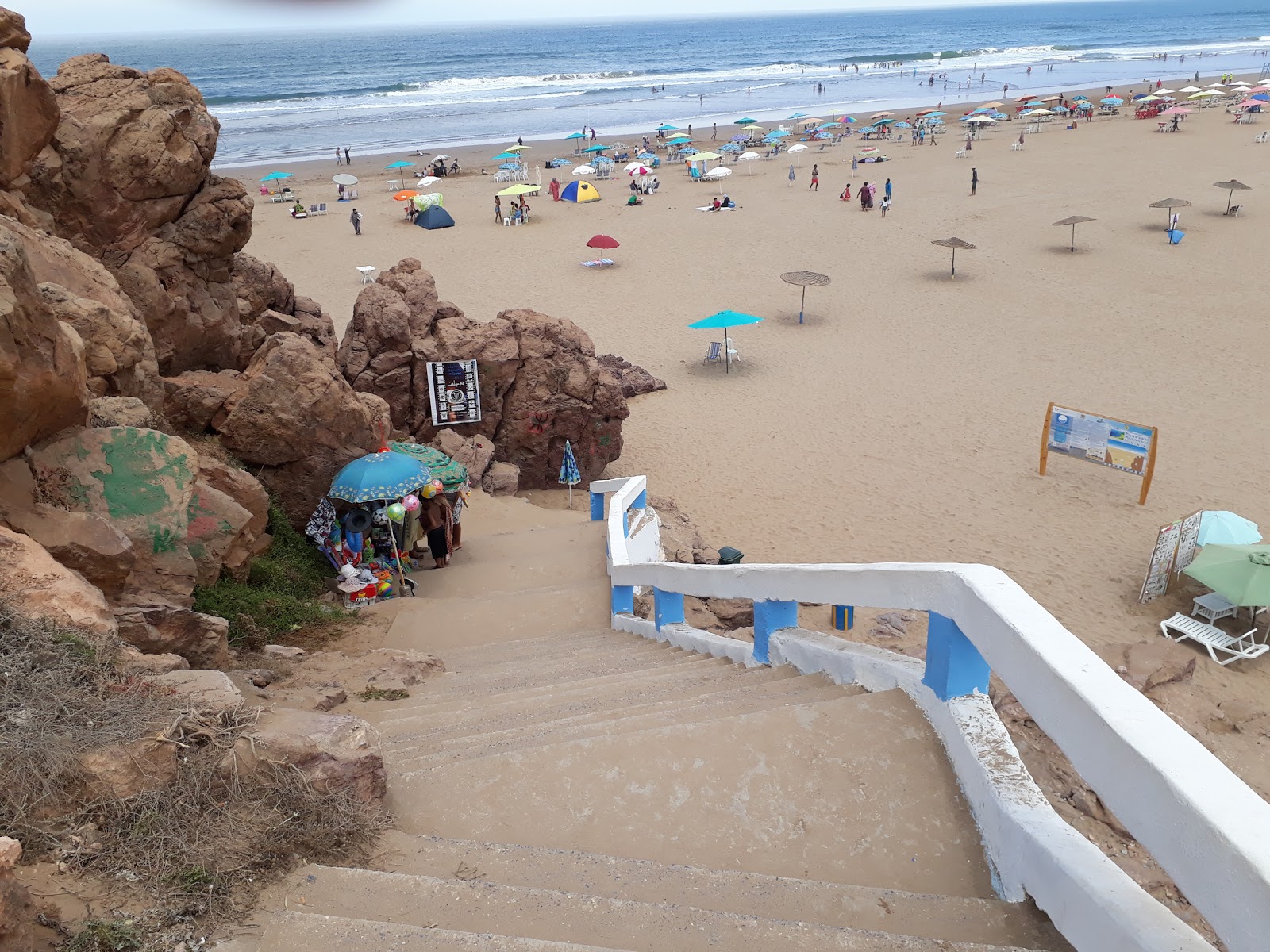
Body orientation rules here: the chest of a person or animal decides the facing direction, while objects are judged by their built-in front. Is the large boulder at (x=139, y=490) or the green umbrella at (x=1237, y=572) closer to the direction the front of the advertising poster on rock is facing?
the large boulder

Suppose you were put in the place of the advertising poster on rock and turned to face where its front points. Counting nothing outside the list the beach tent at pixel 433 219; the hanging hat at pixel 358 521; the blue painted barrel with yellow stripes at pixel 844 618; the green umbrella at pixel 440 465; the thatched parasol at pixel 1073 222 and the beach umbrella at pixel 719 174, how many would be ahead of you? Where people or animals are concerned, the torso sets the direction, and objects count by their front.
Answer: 3

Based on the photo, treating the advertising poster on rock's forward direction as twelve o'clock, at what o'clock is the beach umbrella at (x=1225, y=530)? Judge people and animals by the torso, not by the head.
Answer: The beach umbrella is roughly at 10 o'clock from the advertising poster on rock.

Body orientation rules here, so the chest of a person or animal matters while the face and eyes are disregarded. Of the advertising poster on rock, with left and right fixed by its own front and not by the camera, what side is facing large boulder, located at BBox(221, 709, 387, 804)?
front

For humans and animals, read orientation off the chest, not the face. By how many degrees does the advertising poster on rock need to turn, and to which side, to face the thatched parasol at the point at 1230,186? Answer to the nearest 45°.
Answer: approximately 135° to its left

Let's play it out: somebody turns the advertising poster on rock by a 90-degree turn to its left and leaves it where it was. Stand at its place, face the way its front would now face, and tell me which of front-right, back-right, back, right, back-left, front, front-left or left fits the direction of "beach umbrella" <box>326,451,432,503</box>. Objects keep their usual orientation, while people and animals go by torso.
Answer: right

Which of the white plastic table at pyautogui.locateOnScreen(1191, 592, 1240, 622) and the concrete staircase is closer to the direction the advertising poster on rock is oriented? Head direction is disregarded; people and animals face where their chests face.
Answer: the concrete staircase

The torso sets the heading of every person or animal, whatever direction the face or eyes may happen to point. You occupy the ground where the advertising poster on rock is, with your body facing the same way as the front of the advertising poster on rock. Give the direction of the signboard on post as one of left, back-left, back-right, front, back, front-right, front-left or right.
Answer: left

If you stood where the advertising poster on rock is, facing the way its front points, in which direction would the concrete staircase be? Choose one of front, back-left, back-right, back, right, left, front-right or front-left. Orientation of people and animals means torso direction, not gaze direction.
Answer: front

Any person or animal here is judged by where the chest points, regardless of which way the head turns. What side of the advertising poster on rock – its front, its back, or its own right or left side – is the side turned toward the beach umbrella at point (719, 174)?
back

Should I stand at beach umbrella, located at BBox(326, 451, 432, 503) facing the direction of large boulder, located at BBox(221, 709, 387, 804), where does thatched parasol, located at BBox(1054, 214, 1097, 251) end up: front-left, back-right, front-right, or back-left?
back-left

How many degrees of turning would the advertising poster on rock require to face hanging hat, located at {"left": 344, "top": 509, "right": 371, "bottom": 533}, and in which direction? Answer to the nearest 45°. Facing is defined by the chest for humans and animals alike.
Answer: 0° — it already faces it

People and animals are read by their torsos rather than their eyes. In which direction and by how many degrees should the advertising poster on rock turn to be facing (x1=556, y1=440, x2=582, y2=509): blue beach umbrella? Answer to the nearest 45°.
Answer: approximately 45° to its left

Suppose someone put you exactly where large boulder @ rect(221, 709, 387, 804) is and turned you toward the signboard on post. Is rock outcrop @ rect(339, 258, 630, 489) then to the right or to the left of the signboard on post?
left

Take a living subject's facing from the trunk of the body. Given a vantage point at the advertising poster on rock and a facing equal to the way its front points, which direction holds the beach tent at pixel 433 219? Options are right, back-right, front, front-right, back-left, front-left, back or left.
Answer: back

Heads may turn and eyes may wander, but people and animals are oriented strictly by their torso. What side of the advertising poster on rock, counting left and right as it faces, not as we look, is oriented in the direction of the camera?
front
